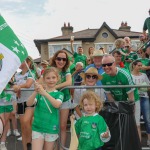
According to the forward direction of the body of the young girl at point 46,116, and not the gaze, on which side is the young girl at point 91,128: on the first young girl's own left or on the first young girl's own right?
on the first young girl's own left

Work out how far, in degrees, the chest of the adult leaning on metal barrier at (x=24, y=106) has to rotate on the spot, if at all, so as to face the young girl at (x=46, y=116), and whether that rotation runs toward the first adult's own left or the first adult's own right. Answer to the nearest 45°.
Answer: approximately 45° to the first adult's own left

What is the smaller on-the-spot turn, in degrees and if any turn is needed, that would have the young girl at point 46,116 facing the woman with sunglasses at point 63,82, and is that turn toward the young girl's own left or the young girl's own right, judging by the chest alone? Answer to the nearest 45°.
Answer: approximately 135° to the young girl's own left

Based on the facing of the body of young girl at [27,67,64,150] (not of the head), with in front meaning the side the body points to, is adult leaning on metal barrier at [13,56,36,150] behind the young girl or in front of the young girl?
behind

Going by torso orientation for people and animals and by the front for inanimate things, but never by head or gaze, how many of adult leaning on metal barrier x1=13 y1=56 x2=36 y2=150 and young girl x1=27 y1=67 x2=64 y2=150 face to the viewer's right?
0

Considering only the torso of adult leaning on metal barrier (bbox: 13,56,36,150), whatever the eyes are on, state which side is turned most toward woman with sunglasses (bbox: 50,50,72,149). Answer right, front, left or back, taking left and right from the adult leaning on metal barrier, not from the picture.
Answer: left

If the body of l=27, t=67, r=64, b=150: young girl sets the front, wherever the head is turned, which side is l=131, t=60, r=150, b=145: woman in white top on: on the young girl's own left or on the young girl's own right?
on the young girl's own left
